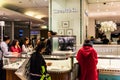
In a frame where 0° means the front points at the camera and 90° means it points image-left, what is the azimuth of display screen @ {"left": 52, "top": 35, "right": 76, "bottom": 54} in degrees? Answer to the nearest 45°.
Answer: approximately 0°

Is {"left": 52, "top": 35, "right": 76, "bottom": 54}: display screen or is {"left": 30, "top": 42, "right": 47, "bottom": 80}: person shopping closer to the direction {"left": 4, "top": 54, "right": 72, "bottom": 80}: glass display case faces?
the person shopping

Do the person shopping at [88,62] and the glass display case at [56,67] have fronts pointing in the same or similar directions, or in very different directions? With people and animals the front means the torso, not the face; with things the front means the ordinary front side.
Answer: very different directions

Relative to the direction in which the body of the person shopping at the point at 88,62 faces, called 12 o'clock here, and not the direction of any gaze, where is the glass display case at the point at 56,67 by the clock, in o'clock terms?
The glass display case is roughly at 9 o'clock from the person shopping.

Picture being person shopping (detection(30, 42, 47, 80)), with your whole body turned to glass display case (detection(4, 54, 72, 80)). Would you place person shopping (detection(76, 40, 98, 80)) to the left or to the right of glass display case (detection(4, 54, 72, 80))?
right

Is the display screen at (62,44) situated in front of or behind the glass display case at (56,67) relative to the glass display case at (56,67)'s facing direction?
behind

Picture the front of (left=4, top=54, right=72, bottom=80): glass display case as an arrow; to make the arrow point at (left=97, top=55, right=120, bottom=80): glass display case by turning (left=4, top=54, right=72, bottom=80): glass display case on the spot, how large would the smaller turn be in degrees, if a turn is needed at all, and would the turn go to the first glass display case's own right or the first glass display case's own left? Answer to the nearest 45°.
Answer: approximately 90° to the first glass display case's own left

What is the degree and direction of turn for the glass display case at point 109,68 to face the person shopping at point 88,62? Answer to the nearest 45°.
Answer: approximately 45° to its right

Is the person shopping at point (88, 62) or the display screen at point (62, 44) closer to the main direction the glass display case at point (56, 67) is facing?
the person shopping

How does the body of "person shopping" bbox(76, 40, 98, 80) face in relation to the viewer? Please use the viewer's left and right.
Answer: facing away from the viewer
